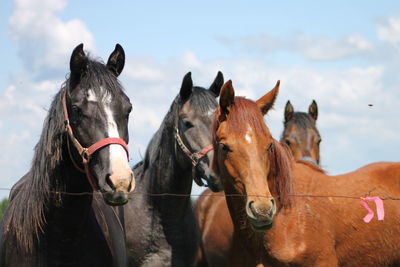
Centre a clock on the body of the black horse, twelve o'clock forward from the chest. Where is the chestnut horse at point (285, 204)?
The chestnut horse is roughly at 10 o'clock from the black horse.

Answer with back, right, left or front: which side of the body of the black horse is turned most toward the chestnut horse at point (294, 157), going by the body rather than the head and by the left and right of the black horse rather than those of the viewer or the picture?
left

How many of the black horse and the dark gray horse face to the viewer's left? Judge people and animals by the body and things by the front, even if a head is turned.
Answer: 0

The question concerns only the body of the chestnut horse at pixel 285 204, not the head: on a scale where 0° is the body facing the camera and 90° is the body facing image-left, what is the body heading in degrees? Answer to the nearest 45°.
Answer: approximately 45°

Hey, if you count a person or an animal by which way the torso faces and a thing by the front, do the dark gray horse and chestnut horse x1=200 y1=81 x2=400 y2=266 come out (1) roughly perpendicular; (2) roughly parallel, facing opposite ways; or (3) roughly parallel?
roughly perpendicular

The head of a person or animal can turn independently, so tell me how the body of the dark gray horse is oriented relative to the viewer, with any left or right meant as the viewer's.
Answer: facing the viewer and to the right of the viewer

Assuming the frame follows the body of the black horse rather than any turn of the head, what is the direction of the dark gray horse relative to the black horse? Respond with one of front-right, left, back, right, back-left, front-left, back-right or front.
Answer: left
